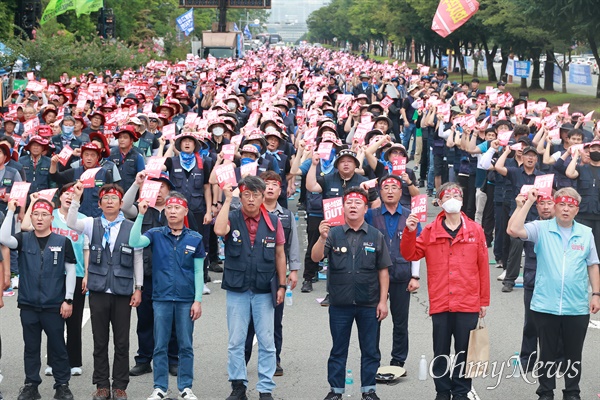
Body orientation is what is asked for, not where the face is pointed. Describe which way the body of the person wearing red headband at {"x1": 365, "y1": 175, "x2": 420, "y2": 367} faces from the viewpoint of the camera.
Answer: toward the camera

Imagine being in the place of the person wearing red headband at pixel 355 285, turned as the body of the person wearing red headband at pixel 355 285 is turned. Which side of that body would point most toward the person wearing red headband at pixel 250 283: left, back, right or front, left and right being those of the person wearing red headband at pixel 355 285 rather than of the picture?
right

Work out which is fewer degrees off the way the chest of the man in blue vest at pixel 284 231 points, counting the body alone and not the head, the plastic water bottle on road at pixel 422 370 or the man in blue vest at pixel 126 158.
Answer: the plastic water bottle on road

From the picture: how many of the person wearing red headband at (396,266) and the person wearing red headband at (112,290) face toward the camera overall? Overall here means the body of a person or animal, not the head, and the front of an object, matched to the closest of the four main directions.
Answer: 2

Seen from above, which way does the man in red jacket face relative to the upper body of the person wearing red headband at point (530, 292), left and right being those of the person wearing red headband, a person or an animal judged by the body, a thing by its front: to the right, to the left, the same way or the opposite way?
the same way

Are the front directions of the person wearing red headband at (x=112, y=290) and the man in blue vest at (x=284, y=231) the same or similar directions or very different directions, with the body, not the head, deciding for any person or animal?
same or similar directions

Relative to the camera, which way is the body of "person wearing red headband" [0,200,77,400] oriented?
toward the camera

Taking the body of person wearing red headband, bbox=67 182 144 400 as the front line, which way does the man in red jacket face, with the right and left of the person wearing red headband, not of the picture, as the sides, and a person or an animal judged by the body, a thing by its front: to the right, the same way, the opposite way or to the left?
the same way

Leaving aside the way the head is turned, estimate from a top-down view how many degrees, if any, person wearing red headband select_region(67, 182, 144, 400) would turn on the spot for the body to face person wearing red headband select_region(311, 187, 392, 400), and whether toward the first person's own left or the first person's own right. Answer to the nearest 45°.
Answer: approximately 90° to the first person's own left

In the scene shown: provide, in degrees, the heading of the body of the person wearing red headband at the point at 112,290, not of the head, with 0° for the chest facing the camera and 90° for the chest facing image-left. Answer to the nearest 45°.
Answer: approximately 0°

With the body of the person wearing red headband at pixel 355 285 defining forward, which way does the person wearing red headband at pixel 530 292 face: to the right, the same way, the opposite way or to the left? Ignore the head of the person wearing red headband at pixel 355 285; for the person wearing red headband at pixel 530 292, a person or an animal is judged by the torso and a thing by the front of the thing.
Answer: the same way

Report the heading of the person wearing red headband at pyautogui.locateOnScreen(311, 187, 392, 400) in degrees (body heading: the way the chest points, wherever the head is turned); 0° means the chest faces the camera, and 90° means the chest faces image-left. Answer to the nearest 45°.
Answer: approximately 0°
